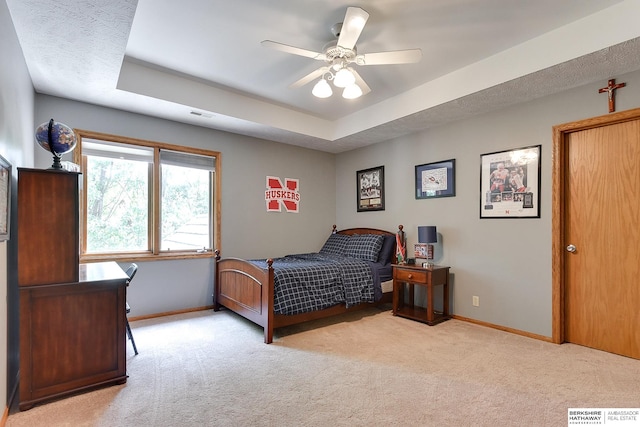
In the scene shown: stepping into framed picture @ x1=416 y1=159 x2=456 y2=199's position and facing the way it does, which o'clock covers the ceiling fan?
The ceiling fan is roughly at 11 o'clock from the framed picture.

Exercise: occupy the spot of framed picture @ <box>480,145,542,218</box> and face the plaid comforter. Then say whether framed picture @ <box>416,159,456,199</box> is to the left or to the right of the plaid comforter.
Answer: right

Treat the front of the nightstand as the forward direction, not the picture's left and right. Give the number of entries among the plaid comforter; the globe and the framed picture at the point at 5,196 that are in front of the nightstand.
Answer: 3

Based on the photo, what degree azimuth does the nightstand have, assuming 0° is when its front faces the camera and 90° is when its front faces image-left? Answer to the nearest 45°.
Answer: approximately 45°

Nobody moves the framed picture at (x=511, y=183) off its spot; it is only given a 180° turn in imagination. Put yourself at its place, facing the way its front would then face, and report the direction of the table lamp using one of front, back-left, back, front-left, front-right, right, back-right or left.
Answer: back-left

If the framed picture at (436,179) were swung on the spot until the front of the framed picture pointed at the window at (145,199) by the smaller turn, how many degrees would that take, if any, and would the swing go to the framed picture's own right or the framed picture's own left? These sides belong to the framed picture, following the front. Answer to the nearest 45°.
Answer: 0° — it already faces it

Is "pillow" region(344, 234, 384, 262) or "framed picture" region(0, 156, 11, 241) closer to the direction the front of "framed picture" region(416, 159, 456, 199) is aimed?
the framed picture

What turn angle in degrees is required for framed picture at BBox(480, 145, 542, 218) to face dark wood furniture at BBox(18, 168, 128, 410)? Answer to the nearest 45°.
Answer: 0° — it already faces it

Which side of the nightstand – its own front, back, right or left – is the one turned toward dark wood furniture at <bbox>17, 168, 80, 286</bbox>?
front

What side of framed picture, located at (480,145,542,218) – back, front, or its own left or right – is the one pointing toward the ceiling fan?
front

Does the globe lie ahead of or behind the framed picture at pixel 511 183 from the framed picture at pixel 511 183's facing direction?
ahead
